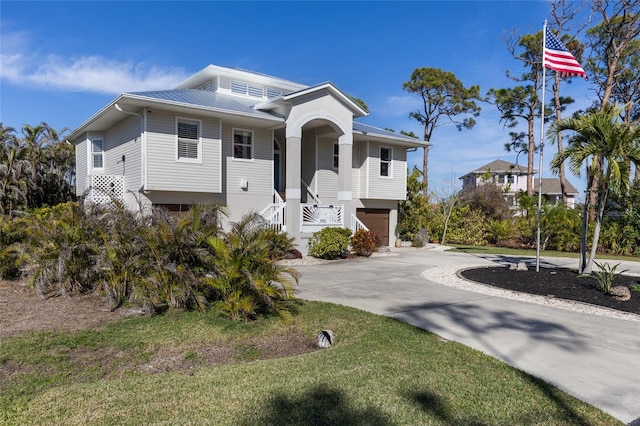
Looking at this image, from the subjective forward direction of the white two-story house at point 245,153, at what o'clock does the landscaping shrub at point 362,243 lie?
The landscaping shrub is roughly at 11 o'clock from the white two-story house.

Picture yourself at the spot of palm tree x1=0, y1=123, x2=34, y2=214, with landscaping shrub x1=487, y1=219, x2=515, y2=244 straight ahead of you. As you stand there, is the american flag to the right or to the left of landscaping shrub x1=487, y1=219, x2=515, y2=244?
right

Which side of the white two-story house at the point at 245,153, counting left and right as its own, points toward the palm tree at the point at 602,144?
front

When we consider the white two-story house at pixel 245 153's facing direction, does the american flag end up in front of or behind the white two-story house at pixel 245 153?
in front

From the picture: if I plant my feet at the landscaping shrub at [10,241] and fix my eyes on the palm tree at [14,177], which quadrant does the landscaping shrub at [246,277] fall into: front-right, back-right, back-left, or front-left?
back-right

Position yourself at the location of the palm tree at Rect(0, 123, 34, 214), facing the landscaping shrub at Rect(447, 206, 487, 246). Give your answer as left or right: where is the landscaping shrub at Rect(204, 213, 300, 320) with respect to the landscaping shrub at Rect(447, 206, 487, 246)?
right

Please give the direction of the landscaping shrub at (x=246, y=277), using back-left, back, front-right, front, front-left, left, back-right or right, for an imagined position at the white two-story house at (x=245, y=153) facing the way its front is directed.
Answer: front-right

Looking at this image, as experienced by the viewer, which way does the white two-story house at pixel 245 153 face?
facing the viewer and to the right of the viewer

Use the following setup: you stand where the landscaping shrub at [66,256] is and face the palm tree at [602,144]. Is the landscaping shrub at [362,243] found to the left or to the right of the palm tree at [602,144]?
left

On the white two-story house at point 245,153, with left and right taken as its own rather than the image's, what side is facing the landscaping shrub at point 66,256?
right

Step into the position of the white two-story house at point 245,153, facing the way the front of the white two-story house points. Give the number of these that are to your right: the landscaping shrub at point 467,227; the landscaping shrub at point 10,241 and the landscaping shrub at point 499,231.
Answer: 1

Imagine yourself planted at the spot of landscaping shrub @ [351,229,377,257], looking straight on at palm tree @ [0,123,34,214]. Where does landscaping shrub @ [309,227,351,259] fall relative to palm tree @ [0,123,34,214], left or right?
left

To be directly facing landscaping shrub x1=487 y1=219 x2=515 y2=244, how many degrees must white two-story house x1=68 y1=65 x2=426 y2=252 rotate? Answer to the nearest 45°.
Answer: approximately 45° to its left

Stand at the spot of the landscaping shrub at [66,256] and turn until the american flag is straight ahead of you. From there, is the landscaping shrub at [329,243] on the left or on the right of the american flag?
left

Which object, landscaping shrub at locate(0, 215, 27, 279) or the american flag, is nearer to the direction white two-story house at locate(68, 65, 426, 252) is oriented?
the american flag
